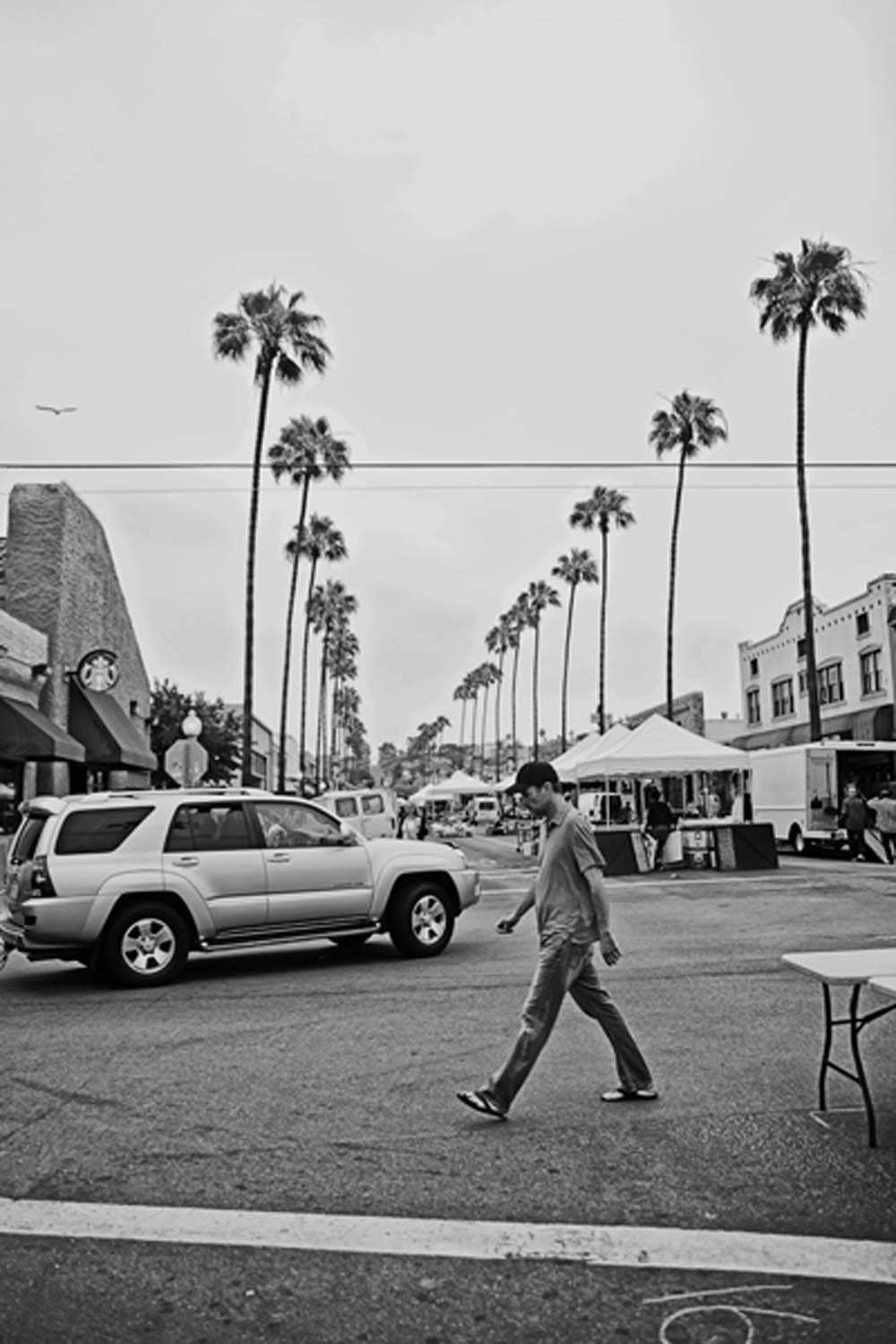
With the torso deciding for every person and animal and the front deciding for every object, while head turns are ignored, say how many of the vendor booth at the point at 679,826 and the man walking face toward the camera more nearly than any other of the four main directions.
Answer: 1

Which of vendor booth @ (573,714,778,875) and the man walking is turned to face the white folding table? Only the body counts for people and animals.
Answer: the vendor booth

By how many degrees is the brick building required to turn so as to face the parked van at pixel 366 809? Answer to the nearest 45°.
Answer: approximately 45° to its left

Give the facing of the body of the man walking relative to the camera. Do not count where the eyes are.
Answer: to the viewer's left

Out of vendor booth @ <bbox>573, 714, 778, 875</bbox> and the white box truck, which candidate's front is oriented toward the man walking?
the vendor booth
